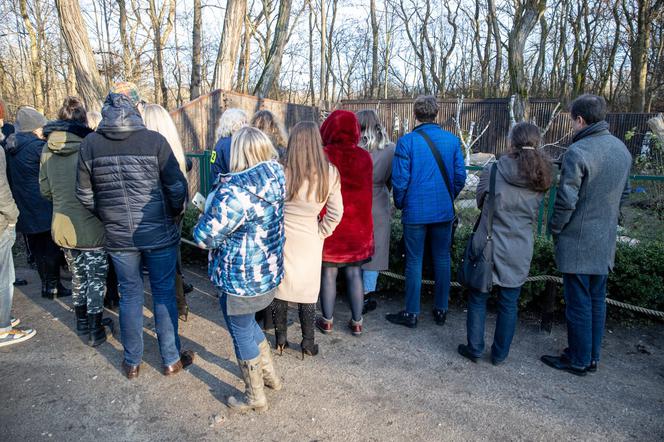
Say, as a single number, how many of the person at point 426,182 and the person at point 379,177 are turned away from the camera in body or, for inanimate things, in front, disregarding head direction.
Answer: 2

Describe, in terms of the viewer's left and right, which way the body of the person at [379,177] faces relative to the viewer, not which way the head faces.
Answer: facing away from the viewer

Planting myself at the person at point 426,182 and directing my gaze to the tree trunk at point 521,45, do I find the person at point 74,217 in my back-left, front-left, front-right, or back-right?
back-left

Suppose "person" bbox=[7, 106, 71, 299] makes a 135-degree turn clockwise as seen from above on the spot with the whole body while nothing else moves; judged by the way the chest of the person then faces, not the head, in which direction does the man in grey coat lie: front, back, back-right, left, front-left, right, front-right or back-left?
front-left

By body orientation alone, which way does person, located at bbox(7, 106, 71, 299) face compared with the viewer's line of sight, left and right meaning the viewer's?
facing away from the viewer and to the right of the viewer

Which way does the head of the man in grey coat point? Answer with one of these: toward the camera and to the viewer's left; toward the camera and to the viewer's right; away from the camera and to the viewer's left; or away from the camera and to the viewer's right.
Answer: away from the camera and to the viewer's left

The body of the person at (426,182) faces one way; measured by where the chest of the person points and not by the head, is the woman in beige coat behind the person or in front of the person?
behind

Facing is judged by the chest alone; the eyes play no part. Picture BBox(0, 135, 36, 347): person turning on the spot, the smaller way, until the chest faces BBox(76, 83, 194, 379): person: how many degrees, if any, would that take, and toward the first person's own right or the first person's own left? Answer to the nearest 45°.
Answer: approximately 90° to the first person's own right

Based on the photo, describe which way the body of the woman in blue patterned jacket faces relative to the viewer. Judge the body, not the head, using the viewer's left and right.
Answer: facing away from the viewer and to the left of the viewer

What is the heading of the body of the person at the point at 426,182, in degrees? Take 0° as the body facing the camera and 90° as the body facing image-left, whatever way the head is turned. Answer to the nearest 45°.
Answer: approximately 180°

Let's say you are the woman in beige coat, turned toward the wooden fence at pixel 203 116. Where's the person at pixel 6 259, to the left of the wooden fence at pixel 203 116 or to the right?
left

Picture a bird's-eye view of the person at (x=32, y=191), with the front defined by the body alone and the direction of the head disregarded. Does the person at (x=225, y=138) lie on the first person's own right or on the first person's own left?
on the first person's own right

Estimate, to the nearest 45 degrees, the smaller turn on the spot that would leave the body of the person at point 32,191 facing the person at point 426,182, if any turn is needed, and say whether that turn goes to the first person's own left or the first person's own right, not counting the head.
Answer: approximately 90° to the first person's own right

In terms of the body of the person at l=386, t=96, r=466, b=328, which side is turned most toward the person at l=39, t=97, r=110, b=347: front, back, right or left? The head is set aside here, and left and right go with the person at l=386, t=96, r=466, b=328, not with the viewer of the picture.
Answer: left

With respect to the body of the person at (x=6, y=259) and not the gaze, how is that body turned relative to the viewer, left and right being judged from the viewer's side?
facing away from the viewer and to the right of the viewer

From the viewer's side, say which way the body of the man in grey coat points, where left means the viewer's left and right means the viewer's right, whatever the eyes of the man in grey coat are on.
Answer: facing away from the viewer and to the left of the viewer
